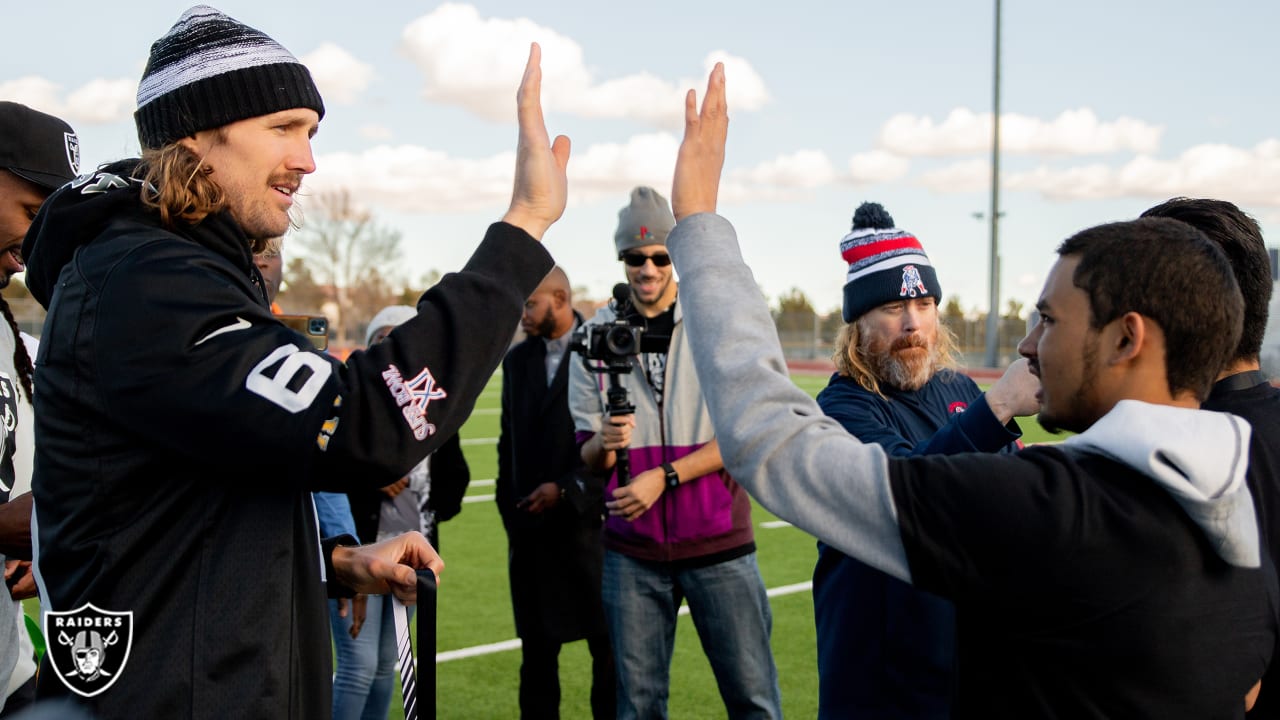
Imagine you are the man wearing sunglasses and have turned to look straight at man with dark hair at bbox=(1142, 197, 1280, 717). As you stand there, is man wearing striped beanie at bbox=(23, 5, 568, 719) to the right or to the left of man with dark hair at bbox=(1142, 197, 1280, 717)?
right

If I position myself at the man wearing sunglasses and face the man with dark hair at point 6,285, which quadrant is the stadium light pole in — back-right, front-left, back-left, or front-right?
back-right

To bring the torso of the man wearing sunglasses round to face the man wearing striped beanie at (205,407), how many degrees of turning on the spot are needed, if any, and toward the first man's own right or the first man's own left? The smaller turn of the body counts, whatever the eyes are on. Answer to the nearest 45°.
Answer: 0° — they already face them

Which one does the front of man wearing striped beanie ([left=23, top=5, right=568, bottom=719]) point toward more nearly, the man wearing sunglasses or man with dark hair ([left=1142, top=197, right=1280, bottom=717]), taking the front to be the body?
the man with dark hair

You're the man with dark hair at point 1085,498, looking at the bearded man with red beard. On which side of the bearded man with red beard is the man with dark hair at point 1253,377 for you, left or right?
right

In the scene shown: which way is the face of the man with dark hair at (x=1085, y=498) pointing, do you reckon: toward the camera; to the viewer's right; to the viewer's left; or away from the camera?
to the viewer's left

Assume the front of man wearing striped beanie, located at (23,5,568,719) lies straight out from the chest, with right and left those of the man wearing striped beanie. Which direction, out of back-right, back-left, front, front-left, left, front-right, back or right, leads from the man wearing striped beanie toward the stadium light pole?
front-left

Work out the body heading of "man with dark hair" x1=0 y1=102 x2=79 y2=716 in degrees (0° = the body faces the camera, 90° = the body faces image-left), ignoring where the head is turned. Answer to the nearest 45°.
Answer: approximately 315°

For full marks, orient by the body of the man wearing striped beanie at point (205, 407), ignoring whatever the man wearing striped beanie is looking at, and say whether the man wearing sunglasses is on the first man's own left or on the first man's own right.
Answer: on the first man's own left

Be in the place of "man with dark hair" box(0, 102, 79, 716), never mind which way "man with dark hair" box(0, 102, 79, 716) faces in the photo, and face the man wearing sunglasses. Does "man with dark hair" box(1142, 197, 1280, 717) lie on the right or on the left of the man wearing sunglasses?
right

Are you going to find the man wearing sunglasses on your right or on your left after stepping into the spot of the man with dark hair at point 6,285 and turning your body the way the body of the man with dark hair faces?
on your left

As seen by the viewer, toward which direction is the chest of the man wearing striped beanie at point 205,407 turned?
to the viewer's right

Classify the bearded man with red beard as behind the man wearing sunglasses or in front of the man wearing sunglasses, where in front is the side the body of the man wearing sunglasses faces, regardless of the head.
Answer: in front

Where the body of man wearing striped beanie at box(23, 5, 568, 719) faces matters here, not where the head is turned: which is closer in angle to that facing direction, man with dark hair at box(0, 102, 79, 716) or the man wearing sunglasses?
the man wearing sunglasses

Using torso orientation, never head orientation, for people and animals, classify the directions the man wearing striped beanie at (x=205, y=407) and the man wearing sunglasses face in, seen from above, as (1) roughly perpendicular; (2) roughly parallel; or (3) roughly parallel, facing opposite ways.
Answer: roughly perpendicular

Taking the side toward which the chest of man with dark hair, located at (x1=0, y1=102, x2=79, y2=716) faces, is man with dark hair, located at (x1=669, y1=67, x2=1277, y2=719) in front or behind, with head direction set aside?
in front
